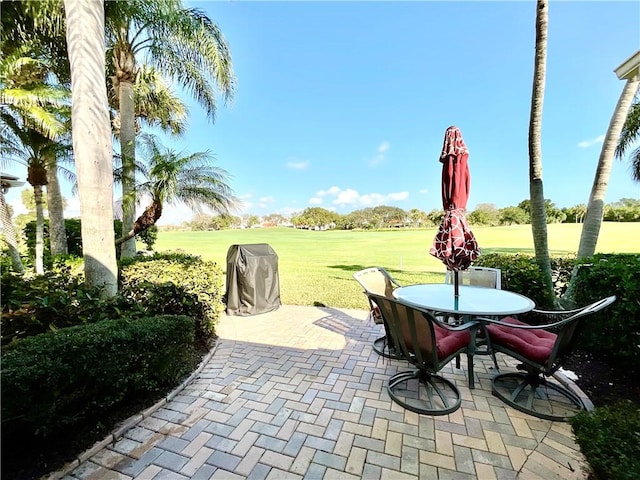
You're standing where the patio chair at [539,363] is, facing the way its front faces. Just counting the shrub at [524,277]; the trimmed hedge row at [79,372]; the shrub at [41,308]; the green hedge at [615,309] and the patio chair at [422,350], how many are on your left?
3

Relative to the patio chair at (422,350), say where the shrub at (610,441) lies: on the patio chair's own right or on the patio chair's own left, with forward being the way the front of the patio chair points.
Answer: on the patio chair's own right

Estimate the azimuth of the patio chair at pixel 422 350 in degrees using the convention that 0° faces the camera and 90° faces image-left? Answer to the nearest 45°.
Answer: approximately 225°

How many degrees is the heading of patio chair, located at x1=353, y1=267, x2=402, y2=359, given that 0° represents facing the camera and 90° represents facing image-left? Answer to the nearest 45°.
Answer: approximately 315°

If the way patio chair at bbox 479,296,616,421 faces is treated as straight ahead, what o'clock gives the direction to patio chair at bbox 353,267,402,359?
patio chair at bbox 353,267,402,359 is roughly at 11 o'clock from patio chair at bbox 479,296,616,421.

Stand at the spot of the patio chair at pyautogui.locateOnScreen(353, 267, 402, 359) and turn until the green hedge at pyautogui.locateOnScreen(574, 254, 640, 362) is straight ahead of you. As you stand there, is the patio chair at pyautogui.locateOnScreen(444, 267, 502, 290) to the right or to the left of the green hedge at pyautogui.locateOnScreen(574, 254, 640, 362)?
left

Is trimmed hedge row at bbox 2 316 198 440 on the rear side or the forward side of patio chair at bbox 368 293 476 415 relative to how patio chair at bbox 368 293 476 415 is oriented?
on the rear side

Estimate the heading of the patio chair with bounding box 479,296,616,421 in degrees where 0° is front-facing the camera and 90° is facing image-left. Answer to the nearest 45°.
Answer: approximately 135°

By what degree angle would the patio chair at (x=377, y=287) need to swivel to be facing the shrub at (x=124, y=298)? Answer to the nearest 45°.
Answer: approximately 135° to its right

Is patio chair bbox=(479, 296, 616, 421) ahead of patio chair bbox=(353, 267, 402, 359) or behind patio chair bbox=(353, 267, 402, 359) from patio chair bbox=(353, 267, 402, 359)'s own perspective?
ahead

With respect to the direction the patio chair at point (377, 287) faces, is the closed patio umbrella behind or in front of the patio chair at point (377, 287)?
in front

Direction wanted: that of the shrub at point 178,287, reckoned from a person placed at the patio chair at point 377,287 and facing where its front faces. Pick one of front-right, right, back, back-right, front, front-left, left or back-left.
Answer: back-right

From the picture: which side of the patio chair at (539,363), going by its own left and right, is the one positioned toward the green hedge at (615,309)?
right

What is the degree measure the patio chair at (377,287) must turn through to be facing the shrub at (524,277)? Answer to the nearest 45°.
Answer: approximately 45° to its left

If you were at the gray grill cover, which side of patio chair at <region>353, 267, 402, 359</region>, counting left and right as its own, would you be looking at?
back

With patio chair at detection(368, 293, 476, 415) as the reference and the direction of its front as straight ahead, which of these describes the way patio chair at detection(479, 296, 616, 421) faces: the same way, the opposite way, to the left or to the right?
to the left
